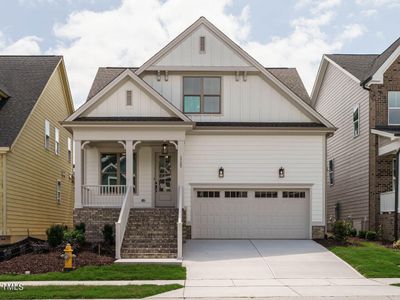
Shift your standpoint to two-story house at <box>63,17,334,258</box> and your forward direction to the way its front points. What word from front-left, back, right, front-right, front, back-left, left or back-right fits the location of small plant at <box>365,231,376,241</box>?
left

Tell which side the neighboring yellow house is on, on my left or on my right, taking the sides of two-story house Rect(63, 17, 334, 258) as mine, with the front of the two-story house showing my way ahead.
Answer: on my right

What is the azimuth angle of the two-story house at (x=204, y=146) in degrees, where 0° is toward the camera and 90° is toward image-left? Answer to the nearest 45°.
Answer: approximately 0°

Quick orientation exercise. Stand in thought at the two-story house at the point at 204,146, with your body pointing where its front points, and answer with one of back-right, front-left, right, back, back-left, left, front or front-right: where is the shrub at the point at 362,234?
left

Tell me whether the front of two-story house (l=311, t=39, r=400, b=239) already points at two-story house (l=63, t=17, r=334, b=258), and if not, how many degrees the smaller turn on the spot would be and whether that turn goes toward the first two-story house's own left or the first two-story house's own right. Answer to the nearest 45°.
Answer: approximately 90° to the first two-story house's own right

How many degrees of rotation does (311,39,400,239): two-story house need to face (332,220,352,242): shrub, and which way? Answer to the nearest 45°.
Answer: approximately 45° to its right

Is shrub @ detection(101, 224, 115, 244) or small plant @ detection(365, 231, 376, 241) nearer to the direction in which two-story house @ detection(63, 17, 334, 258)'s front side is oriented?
the shrub

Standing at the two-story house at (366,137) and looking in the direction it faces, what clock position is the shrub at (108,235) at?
The shrub is roughly at 3 o'clock from the two-story house.

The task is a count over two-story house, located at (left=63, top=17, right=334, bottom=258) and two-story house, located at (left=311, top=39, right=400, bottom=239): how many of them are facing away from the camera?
0

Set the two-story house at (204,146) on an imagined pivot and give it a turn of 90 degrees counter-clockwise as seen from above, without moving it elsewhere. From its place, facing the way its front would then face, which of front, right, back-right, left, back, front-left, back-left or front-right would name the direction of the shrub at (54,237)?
back-right
